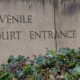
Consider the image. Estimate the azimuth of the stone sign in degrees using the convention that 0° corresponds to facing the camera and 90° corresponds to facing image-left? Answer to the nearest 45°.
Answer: approximately 0°
